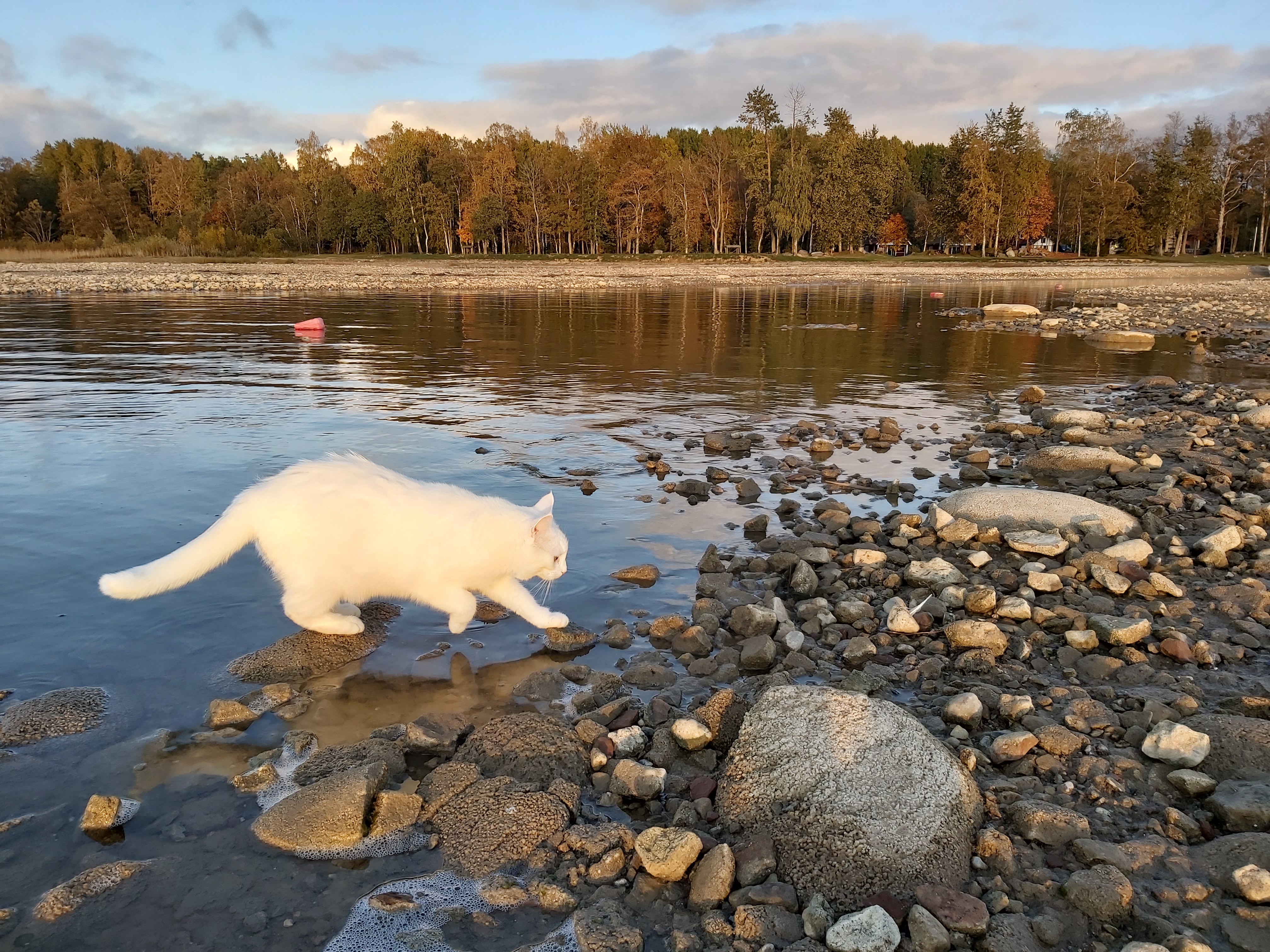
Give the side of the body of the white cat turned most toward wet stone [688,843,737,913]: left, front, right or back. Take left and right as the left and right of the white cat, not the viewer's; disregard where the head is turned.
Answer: right

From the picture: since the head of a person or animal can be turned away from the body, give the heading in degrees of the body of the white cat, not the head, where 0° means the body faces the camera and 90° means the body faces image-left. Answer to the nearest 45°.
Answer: approximately 270°

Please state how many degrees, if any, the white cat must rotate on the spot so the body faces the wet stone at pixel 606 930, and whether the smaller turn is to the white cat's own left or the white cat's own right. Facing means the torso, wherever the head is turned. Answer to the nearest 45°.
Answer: approximately 90° to the white cat's own right

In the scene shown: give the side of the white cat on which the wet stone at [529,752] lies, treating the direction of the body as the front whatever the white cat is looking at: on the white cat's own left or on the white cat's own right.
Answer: on the white cat's own right

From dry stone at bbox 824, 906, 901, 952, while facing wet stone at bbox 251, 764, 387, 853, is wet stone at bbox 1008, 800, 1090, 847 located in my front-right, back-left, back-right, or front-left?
back-right

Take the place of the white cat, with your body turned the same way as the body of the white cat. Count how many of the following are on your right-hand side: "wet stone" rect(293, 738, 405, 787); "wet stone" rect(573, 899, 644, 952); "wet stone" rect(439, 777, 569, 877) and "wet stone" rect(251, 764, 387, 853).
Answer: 4

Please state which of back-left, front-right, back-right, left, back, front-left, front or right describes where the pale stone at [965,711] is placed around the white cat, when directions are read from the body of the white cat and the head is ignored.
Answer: front-right

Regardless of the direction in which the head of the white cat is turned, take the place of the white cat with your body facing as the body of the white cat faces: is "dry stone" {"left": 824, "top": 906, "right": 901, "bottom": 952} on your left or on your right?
on your right

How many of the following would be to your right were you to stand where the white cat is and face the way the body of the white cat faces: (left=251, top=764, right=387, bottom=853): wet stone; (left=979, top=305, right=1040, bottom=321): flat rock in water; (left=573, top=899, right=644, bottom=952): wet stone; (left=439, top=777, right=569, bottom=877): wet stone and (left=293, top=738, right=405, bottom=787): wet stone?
4

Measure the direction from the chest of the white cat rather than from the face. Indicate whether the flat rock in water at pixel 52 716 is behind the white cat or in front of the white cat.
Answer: behind

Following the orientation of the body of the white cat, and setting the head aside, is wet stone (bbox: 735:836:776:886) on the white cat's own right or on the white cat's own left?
on the white cat's own right

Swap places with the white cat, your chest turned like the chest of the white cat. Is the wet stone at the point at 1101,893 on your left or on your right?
on your right

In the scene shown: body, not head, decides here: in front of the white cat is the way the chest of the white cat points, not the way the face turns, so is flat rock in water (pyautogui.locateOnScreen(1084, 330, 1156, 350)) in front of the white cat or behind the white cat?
in front

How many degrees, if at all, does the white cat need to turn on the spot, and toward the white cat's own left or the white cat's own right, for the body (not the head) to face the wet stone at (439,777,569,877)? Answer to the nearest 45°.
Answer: approximately 90° to the white cat's own right

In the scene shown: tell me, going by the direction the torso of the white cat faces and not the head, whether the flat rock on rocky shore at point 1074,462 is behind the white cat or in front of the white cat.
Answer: in front
